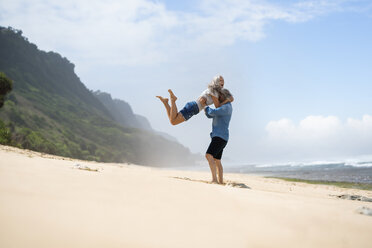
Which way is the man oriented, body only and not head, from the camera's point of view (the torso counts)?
to the viewer's left
